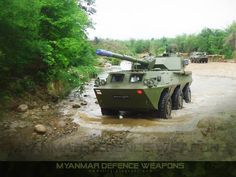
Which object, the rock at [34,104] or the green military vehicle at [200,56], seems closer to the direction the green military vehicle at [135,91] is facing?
the rock

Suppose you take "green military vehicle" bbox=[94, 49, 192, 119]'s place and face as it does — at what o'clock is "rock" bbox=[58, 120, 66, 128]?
The rock is roughly at 1 o'clock from the green military vehicle.

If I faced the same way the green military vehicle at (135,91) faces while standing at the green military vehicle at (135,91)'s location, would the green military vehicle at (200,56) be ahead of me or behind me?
behind

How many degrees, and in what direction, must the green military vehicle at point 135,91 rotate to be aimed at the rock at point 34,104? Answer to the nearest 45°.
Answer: approximately 45° to its right

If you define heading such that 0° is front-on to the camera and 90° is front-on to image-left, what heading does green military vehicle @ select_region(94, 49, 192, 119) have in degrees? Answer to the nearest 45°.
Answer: approximately 45°

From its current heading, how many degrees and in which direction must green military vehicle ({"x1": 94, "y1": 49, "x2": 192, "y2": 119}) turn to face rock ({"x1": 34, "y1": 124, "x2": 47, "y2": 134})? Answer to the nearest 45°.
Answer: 0° — it already faces it
